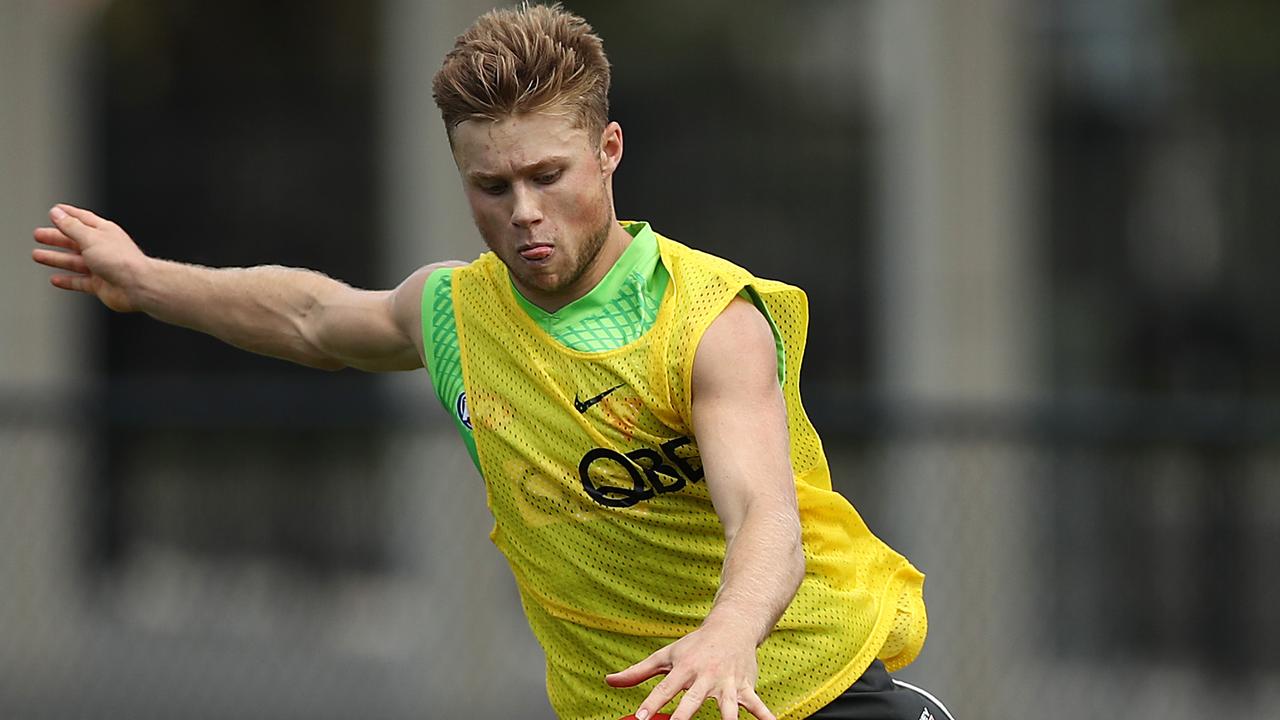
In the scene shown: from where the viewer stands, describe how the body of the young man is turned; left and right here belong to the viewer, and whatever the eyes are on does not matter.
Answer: facing the viewer and to the left of the viewer
